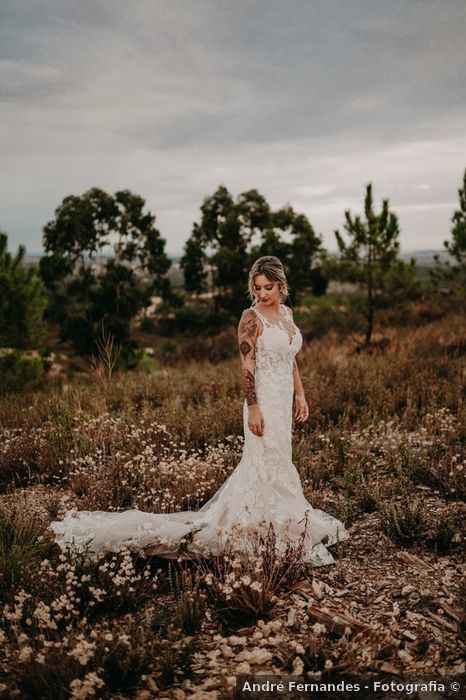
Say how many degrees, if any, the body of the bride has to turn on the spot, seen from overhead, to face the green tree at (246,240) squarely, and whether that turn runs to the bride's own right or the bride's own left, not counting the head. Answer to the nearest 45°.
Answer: approximately 135° to the bride's own left

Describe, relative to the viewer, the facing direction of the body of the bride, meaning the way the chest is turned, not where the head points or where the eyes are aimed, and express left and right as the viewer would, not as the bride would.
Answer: facing the viewer and to the right of the viewer

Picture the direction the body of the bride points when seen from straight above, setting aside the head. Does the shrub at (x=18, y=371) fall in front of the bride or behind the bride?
behind

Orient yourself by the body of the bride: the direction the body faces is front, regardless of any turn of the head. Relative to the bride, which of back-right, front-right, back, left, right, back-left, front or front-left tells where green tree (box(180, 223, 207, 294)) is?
back-left

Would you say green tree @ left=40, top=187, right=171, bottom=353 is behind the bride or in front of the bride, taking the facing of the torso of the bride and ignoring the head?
behind

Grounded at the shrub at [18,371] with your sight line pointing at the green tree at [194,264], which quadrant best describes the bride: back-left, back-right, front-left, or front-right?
back-right
